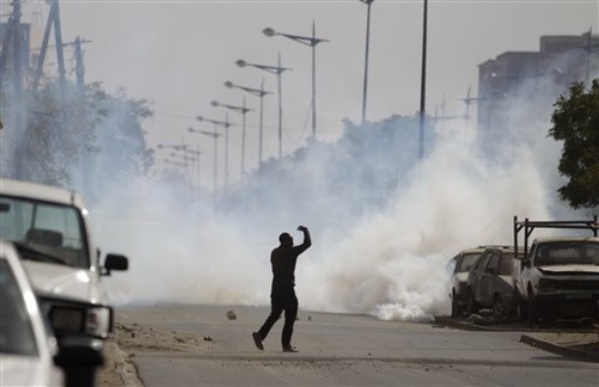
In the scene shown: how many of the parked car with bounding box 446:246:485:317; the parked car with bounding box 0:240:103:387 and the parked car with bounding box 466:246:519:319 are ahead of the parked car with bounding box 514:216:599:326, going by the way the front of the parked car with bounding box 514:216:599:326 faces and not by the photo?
1

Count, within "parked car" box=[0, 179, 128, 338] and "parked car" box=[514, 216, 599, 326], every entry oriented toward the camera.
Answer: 2

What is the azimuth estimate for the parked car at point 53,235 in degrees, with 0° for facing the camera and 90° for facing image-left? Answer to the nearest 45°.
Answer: approximately 0°

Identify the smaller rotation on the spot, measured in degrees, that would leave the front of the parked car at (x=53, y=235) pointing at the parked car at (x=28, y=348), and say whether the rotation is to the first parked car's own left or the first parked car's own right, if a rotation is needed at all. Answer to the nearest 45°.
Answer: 0° — it already faces it

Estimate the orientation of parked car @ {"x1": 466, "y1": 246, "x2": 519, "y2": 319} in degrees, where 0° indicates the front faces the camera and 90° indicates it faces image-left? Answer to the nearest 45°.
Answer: approximately 315°

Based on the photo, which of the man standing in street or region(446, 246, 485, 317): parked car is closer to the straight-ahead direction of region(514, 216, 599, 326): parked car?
the man standing in street
